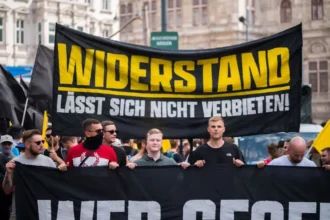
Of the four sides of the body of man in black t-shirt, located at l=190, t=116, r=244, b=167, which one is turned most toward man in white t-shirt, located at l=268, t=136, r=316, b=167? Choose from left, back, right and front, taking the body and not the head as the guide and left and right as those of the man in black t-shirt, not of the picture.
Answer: left

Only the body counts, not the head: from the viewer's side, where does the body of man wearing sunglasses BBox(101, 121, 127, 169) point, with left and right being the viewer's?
facing the viewer and to the right of the viewer

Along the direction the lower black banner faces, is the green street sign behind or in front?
behind

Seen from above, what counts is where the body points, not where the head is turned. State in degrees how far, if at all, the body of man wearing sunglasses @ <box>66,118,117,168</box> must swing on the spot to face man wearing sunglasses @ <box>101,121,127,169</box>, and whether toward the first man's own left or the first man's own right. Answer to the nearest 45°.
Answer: approximately 135° to the first man's own left

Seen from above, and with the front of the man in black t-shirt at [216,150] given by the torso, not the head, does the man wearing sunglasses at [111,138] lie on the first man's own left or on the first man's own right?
on the first man's own right

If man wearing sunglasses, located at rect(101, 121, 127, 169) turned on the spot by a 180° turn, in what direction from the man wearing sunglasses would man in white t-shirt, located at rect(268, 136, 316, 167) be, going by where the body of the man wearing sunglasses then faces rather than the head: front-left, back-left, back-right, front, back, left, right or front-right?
back-right

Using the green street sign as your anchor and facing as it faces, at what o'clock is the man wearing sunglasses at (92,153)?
The man wearing sunglasses is roughly at 12 o'clock from the green street sign.

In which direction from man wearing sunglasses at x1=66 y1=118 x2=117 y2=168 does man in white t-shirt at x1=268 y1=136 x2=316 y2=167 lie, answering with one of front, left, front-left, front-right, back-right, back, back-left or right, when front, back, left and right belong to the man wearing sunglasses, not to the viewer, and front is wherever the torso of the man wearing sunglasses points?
left

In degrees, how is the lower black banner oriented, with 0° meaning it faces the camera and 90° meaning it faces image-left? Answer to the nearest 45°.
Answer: approximately 0°
